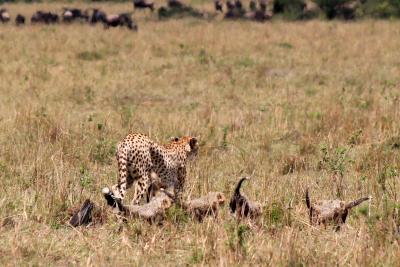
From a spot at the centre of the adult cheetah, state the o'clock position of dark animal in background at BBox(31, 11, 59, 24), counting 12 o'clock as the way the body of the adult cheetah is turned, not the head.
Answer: The dark animal in background is roughly at 10 o'clock from the adult cheetah.

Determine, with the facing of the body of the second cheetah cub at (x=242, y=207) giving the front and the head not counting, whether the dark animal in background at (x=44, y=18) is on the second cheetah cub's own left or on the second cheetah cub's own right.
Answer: on the second cheetah cub's own left

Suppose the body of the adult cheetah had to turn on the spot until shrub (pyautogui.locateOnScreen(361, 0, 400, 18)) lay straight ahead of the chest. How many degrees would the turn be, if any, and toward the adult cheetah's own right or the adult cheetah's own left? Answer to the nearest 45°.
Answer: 0° — it already faces it

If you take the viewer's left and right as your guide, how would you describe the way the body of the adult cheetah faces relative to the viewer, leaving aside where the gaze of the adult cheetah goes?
facing away from the viewer and to the right of the viewer

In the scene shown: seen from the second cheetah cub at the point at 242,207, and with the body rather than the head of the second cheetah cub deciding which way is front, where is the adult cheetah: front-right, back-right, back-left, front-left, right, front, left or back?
back-left

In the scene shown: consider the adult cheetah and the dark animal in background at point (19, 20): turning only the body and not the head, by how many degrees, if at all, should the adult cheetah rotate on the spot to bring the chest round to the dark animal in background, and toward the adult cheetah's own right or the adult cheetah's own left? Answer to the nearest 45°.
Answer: approximately 45° to the adult cheetah's own left
